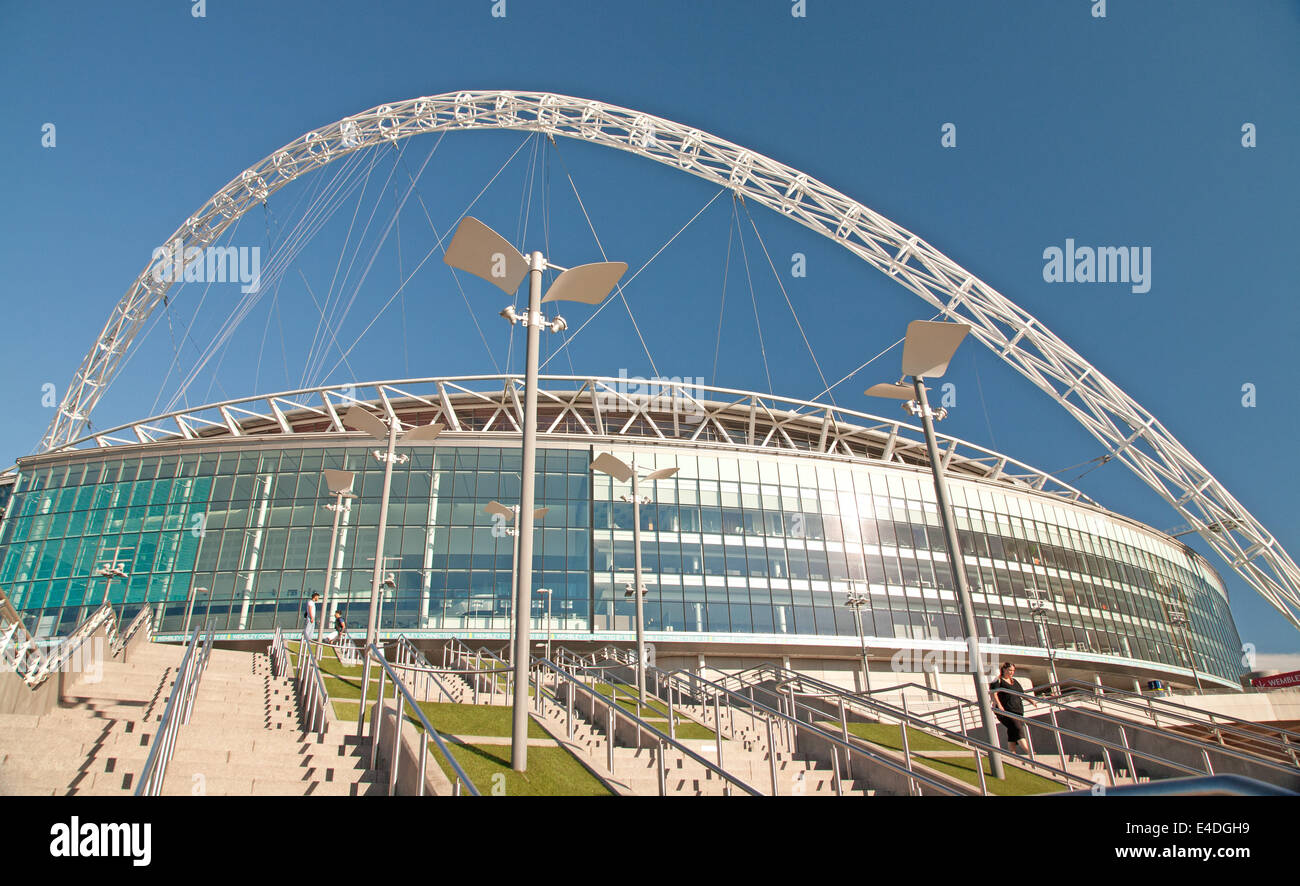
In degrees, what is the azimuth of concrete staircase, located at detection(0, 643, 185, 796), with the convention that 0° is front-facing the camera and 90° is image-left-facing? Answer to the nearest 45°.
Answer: approximately 0°

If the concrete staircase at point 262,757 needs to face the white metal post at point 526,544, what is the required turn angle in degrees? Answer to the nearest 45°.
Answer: approximately 90° to its left

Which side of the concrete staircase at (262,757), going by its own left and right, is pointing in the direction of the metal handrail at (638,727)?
left

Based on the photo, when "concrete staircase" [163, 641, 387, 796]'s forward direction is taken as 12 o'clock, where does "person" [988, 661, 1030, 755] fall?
The person is roughly at 9 o'clock from the concrete staircase.

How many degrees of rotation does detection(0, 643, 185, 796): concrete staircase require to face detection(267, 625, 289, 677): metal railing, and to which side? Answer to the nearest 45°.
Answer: approximately 180°

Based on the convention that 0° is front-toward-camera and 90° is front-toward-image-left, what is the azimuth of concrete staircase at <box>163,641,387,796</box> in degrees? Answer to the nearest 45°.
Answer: approximately 0°

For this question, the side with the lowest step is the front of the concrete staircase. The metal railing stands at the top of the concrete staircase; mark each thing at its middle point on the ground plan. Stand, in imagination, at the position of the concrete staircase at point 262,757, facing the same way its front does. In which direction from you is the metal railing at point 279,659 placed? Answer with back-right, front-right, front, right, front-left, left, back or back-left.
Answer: back

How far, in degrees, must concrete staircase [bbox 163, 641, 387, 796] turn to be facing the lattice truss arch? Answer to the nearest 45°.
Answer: approximately 135° to its left

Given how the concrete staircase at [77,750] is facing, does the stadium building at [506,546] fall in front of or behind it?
behind

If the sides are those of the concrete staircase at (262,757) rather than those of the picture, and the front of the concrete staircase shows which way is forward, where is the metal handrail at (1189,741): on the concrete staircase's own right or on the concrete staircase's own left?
on the concrete staircase's own left

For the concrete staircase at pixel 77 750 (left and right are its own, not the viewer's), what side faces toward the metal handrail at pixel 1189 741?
left

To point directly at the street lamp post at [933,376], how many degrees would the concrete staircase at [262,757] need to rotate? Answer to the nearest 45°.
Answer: approximately 90° to its left
